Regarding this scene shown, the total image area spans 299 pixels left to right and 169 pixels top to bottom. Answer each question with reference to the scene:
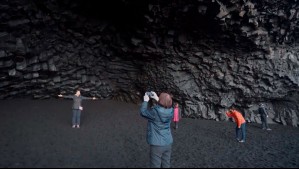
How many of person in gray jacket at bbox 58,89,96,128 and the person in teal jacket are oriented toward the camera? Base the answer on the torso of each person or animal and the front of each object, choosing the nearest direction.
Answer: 1

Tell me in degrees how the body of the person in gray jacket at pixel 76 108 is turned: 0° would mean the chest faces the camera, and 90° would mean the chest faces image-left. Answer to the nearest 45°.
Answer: approximately 0°

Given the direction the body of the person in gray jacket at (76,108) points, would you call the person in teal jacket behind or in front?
in front

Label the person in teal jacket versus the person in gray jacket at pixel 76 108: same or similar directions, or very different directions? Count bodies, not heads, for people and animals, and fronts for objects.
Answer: very different directions

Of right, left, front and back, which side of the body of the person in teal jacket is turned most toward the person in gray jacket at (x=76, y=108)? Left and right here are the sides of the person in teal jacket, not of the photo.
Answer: front

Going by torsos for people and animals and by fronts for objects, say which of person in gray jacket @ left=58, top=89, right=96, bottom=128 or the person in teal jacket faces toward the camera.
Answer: the person in gray jacket

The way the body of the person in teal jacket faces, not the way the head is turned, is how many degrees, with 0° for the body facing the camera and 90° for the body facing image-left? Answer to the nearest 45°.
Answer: approximately 135°
